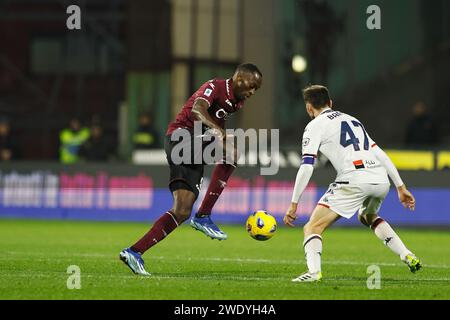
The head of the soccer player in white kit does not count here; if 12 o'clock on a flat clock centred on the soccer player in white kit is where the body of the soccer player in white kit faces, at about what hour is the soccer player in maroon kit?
The soccer player in maroon kit is roughly at 11 o'clock from the soccer player in white kit.

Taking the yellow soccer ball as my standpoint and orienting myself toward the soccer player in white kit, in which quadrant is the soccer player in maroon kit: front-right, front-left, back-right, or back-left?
back-right

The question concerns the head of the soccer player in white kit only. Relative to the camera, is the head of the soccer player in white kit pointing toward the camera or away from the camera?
away from the camera

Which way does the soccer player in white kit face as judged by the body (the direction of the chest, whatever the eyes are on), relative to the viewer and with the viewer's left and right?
facing away from the viewer and to the left of the viewer
